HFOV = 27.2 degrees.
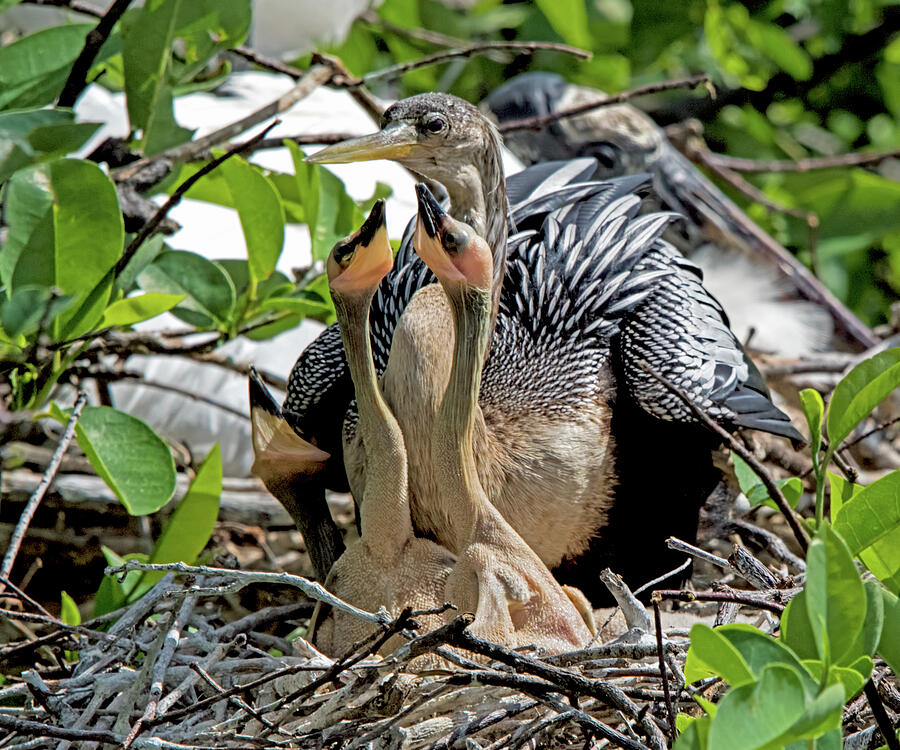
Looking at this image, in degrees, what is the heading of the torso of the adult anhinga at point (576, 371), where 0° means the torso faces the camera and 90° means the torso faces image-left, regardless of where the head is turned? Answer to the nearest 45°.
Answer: approximately 45°

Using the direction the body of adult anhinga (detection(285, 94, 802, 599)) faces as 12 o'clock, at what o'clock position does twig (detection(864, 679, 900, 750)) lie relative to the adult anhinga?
The twig is roughly at 10 o'clock from the adult anhinga.

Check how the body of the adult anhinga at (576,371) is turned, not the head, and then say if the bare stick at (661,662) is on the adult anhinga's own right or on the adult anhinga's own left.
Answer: on the adult anhinga's own left
